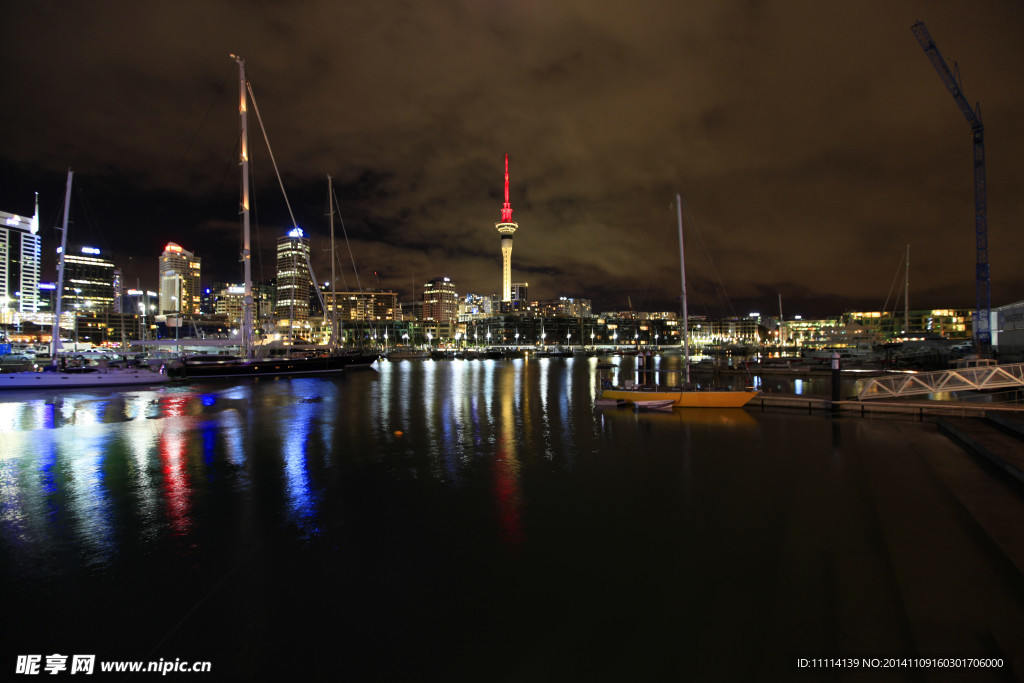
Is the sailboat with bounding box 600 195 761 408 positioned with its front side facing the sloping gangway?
yes

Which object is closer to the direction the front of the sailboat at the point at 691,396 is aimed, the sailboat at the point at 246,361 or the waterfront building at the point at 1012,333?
the waterfront building

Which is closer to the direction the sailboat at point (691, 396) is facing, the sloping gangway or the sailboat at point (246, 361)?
the sloping gangway

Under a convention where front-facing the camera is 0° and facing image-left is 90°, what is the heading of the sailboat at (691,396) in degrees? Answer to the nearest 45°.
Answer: approximately 270°

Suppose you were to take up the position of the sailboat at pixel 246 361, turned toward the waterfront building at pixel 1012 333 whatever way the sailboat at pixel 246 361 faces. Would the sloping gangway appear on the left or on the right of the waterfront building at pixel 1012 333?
right

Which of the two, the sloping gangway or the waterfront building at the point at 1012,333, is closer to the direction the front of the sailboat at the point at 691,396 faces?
the sloping gangway

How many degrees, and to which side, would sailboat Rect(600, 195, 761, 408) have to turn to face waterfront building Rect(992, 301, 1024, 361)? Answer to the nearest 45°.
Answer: approximately 45° to its left

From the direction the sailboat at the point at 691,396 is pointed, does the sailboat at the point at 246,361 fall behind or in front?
behind

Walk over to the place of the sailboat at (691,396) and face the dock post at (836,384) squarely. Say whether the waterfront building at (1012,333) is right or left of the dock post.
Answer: left

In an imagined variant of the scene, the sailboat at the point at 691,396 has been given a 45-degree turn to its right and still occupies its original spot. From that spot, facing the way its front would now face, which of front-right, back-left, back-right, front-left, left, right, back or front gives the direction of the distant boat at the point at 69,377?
back-right

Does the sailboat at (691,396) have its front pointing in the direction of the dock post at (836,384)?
yes
